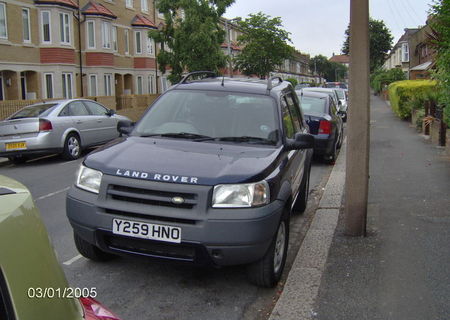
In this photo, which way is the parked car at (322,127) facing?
away from the camera

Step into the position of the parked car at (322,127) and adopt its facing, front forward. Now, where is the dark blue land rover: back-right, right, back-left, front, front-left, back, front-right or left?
back

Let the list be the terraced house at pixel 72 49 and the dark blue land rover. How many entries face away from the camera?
0

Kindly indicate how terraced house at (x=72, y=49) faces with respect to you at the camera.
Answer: facing the viewer and to the right of the viewer

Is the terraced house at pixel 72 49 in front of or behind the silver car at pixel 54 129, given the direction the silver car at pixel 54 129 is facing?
in front

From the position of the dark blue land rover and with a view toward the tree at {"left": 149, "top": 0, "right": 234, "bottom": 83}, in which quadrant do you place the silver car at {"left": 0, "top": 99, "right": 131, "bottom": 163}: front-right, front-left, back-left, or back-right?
front-left

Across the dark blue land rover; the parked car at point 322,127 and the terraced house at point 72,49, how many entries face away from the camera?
1

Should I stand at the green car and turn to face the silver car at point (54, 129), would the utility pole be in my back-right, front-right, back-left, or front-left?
front-right

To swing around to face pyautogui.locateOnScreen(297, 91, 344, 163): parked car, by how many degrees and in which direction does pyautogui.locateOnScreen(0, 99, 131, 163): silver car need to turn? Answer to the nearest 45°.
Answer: approximately 90° to its right

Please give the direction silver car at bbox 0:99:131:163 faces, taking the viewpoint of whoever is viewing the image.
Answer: facing away from the viewer and to the right of the viewer

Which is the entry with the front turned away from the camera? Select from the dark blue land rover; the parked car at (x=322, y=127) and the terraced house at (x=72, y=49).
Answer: the parked car

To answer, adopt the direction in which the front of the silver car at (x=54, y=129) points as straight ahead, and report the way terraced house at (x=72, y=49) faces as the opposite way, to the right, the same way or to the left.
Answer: to the right

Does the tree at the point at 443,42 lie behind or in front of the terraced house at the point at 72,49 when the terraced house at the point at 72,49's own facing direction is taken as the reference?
in front

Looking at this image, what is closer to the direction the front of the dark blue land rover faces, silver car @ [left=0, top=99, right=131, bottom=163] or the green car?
the green car

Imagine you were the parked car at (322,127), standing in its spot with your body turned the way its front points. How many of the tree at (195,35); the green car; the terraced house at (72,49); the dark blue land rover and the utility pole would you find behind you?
3

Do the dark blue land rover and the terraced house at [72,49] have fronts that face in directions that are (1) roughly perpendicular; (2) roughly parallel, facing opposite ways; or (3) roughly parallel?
roughly perpendicular

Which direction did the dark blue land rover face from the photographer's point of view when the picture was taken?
facing the viewer and to the left of the viewer

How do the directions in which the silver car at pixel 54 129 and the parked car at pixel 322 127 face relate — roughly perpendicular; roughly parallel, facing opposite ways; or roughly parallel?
roughly parallel

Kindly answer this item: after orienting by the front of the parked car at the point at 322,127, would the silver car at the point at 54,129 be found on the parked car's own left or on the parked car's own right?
on the parked car's own left

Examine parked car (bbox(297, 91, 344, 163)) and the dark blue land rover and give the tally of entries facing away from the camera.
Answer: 1
